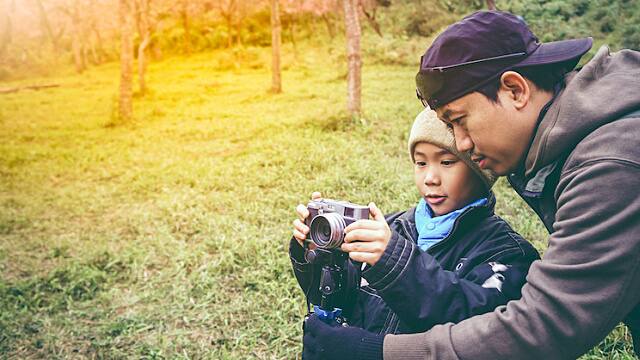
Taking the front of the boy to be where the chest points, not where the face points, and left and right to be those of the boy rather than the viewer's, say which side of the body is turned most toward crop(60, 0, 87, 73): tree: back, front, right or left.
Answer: right

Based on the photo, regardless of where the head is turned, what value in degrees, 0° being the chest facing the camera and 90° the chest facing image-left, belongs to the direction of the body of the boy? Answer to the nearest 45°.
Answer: approximately 45°

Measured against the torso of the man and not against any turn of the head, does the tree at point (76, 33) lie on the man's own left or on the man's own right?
on the man's own right

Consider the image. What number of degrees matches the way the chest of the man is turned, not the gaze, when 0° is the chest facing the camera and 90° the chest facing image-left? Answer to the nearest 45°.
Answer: approximately 90°

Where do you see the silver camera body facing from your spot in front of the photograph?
facing the viewer and to the left of the viewer

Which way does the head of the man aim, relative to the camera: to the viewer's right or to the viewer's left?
to the viewer's left
